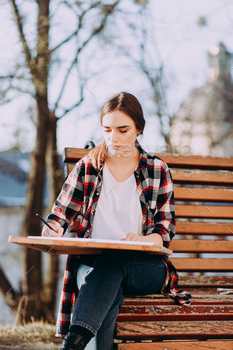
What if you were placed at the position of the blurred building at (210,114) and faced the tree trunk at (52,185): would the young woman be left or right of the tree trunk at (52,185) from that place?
left

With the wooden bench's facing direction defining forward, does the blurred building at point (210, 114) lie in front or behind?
behind

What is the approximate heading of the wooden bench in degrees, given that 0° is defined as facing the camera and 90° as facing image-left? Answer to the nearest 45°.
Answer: approximately 0°

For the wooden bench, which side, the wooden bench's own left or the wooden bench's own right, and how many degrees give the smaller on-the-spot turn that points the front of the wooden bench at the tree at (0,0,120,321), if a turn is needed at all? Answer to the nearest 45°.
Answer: approximately 135° to the wooden bench's own right
